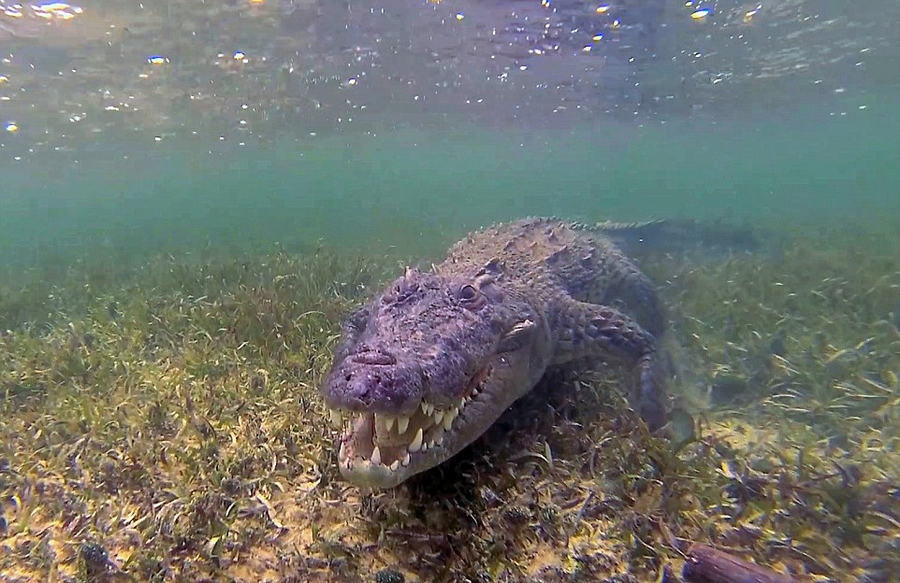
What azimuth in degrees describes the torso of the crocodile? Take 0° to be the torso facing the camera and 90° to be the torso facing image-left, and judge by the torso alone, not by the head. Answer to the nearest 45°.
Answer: approximately 45°
